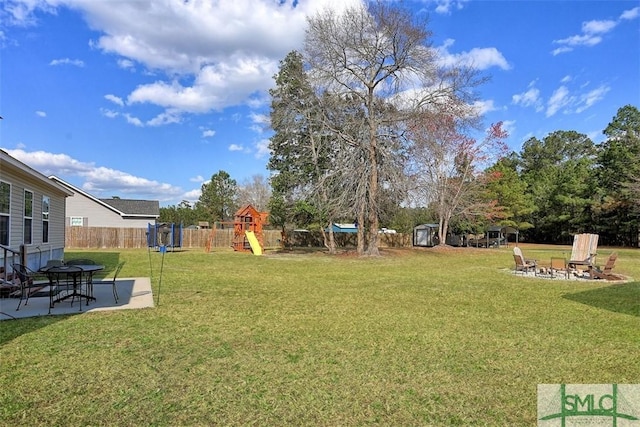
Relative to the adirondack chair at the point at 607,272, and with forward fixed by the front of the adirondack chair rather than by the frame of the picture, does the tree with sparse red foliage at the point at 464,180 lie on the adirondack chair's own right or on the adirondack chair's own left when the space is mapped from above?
on the adirondack chair's own right

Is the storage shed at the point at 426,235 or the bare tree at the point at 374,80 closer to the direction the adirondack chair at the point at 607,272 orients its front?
the bare tree

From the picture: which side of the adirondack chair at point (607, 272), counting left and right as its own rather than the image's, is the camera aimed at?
left

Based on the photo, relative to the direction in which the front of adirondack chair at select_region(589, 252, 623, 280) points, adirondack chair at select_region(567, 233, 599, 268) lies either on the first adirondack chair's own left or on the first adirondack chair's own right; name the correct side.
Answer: on the first adirondack chair's own right
